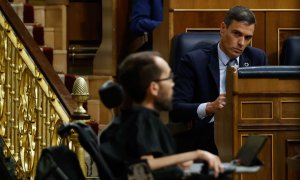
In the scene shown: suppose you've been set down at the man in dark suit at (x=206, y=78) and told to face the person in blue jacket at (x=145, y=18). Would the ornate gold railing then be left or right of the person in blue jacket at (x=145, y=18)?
left

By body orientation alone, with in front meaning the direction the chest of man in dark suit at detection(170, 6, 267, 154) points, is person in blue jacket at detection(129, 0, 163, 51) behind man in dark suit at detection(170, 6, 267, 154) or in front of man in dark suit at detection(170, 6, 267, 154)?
behind
